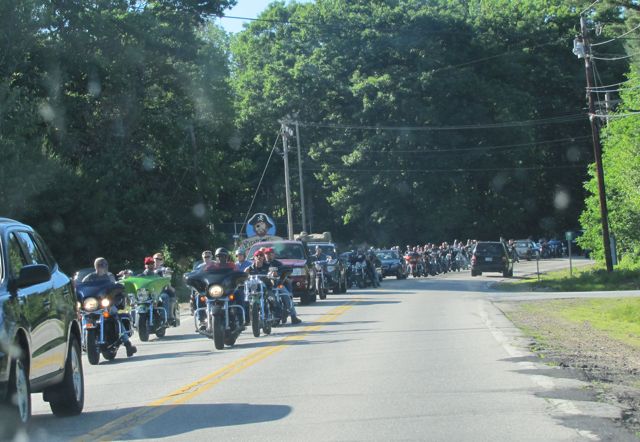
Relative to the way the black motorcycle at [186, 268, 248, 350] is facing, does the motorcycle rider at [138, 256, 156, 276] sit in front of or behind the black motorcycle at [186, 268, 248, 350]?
behind

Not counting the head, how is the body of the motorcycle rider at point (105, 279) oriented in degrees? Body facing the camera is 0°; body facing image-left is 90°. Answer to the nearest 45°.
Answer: approximately 45°

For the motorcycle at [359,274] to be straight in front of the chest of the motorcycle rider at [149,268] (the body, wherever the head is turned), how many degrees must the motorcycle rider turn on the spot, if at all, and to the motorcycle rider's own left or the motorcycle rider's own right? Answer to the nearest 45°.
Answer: approximately 180°
